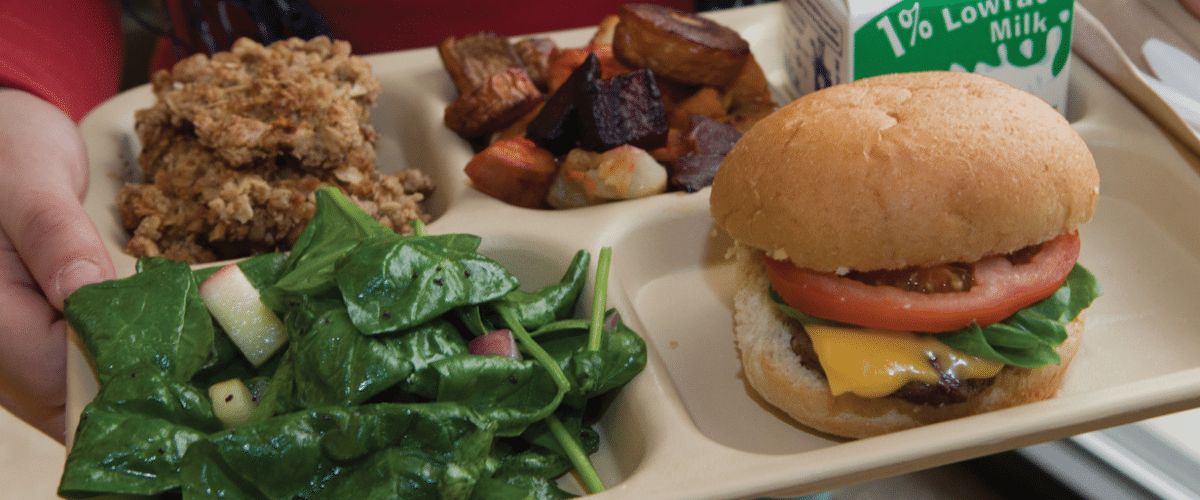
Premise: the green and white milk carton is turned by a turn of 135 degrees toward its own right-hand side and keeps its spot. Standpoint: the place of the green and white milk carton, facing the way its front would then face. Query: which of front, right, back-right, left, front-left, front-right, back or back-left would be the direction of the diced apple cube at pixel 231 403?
left

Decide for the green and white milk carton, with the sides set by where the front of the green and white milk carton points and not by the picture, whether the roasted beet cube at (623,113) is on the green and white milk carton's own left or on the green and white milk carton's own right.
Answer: on the green and white milk carton's own right

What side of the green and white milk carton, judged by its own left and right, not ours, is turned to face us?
front

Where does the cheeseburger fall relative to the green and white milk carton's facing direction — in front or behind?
in front

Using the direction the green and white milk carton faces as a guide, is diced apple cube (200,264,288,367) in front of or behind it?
in front

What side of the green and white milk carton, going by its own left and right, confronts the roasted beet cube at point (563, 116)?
right

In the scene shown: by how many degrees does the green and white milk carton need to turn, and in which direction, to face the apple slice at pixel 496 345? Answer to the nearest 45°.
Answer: approximately 45° to its right

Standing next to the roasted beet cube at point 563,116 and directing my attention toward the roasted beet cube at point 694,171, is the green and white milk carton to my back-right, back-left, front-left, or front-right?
front-left
